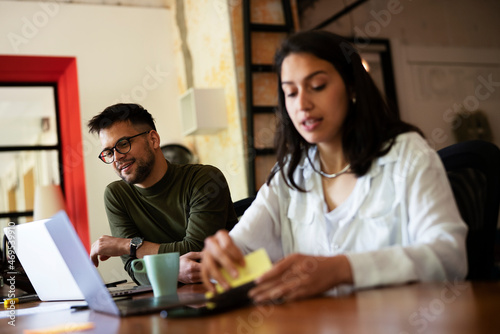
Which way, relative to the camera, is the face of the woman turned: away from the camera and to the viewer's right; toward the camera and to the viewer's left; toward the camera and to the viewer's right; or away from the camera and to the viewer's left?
toward the camera and to the viewer's left

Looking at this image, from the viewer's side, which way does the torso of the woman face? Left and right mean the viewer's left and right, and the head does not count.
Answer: facing the viewer and to the left of the viewer

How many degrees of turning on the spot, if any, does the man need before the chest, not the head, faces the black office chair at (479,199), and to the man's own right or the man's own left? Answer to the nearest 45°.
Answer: approximately 90° to the man's own left

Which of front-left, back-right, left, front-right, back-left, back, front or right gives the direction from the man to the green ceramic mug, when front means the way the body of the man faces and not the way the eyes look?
front-left

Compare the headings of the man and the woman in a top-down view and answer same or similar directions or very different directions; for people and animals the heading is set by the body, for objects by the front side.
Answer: same or similar directions

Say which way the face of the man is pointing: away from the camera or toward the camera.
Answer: toward the camera
